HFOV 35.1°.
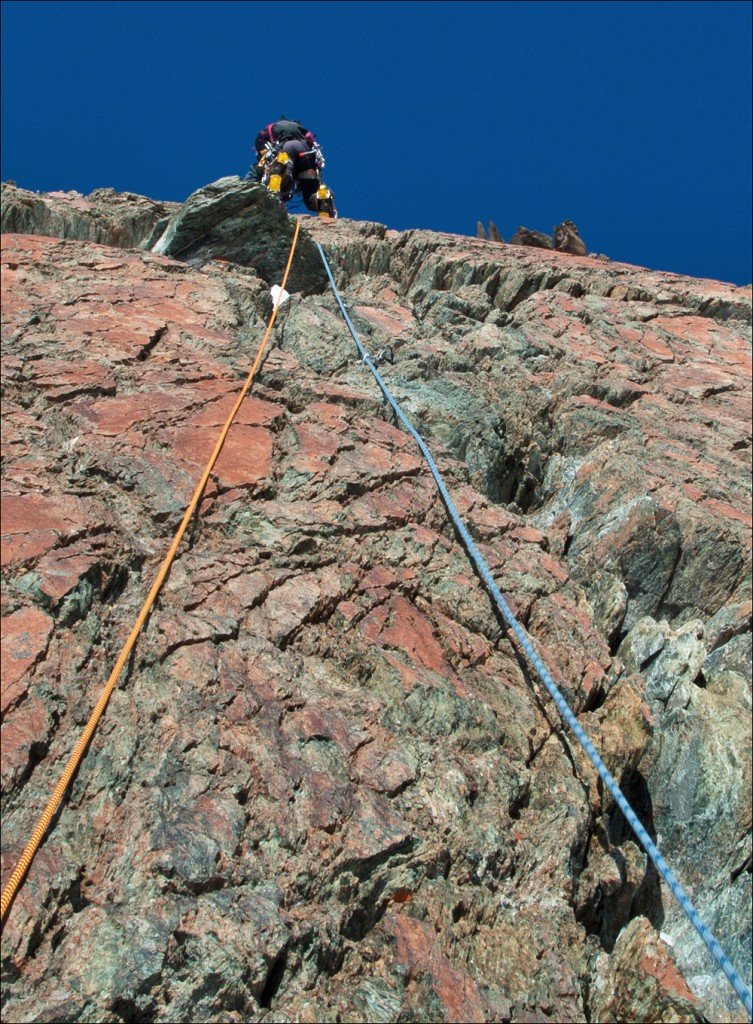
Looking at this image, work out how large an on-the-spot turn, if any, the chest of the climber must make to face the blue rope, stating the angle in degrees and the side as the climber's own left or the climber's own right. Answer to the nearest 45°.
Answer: approximately 180°

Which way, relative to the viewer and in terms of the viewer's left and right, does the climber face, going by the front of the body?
facing away from the viewer

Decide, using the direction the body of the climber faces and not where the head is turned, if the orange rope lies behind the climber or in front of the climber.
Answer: behind
